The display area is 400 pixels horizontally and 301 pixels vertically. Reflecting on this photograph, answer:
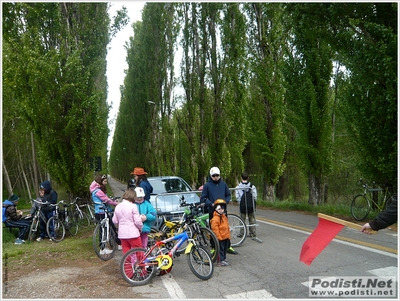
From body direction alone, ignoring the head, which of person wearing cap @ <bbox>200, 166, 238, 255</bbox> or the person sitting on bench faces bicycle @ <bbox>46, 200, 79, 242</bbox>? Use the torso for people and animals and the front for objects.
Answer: the person sitting on bench

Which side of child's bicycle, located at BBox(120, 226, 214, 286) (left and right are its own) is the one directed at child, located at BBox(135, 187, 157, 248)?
left

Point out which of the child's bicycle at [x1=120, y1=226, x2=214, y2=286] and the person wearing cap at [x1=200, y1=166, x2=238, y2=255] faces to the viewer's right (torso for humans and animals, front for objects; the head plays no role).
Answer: the child's bicycle

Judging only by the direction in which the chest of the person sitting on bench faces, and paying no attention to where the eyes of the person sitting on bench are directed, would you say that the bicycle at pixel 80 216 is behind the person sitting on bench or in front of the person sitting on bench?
in front

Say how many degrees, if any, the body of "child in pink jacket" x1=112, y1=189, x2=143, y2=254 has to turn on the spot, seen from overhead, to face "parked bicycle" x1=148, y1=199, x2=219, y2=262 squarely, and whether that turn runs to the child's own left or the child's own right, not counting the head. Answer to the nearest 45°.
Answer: approximately 45° to the child's own right

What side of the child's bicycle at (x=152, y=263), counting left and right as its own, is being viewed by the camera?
right

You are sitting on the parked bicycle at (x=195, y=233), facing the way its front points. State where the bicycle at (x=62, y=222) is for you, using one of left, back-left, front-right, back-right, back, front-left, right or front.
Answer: back

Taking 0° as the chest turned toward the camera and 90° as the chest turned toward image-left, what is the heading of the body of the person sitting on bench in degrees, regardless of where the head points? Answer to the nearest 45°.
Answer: approximately 270°

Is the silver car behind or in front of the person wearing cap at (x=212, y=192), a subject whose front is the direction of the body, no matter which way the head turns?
behind

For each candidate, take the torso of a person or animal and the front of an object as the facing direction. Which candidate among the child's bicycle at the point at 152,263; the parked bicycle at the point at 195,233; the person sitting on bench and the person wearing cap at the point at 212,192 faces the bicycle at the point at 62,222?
the person sitting on bench

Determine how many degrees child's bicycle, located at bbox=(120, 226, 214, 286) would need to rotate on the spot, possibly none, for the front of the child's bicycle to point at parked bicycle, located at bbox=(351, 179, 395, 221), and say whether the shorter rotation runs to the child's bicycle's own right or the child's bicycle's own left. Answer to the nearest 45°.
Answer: approximately 45° to the child's bicycle's own left

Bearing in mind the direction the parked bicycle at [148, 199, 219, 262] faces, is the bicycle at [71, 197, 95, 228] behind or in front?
behind

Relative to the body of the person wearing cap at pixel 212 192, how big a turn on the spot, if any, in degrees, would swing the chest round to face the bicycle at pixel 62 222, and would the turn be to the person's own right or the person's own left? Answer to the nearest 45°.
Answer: approximately 135° to the person's own right

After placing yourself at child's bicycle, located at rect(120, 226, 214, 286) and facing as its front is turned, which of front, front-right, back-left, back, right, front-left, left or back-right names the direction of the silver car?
left

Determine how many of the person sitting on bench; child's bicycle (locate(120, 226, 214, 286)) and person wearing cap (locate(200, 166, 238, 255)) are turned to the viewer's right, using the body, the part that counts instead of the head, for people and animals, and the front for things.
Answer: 2

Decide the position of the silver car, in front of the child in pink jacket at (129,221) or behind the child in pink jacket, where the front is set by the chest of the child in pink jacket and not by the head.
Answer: in front
